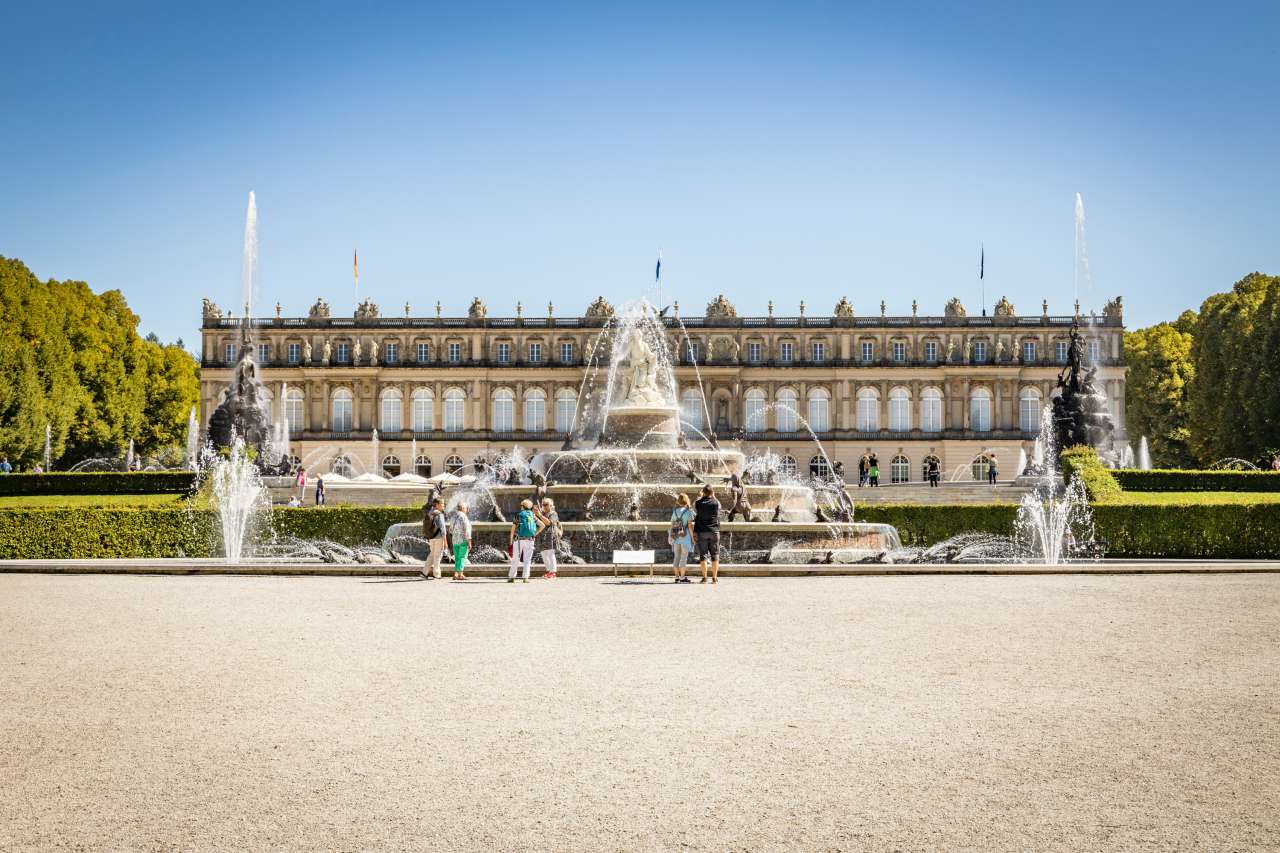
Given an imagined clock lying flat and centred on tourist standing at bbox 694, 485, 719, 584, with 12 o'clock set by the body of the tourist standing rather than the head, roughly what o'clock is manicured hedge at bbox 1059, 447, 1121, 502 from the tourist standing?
The manicured hedge is roughly at 1 o'clock from the tourist standing.

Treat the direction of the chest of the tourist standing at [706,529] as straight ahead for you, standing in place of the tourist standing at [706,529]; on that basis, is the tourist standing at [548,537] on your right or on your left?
on your left

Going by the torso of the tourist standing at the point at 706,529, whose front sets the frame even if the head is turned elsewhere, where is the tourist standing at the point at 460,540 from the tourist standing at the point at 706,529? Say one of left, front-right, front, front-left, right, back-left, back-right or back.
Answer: left

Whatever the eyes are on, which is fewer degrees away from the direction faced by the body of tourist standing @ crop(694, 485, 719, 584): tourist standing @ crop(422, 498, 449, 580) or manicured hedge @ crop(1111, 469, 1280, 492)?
the manicured hedge

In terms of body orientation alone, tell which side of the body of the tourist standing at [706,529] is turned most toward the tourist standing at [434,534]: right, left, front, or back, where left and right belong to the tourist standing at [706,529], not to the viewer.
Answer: left

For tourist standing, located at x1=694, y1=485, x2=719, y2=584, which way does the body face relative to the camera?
away from the camera

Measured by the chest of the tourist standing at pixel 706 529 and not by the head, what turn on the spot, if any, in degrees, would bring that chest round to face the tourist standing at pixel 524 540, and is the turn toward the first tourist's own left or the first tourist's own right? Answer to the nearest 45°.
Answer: approximately 90° to the first tourist's own left

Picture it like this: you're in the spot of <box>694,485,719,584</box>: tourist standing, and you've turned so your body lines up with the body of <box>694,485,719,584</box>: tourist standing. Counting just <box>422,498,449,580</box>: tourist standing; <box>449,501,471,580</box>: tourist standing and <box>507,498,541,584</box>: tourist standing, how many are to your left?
3

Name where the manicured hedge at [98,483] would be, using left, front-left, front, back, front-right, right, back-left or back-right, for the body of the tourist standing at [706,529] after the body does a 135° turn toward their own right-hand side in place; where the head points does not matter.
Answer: back

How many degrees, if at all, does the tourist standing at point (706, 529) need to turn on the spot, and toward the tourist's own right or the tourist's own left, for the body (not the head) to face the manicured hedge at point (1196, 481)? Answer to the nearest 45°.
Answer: approximately 45° to the tourist's own right

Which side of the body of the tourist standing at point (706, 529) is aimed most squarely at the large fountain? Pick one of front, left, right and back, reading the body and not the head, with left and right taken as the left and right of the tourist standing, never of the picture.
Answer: front
